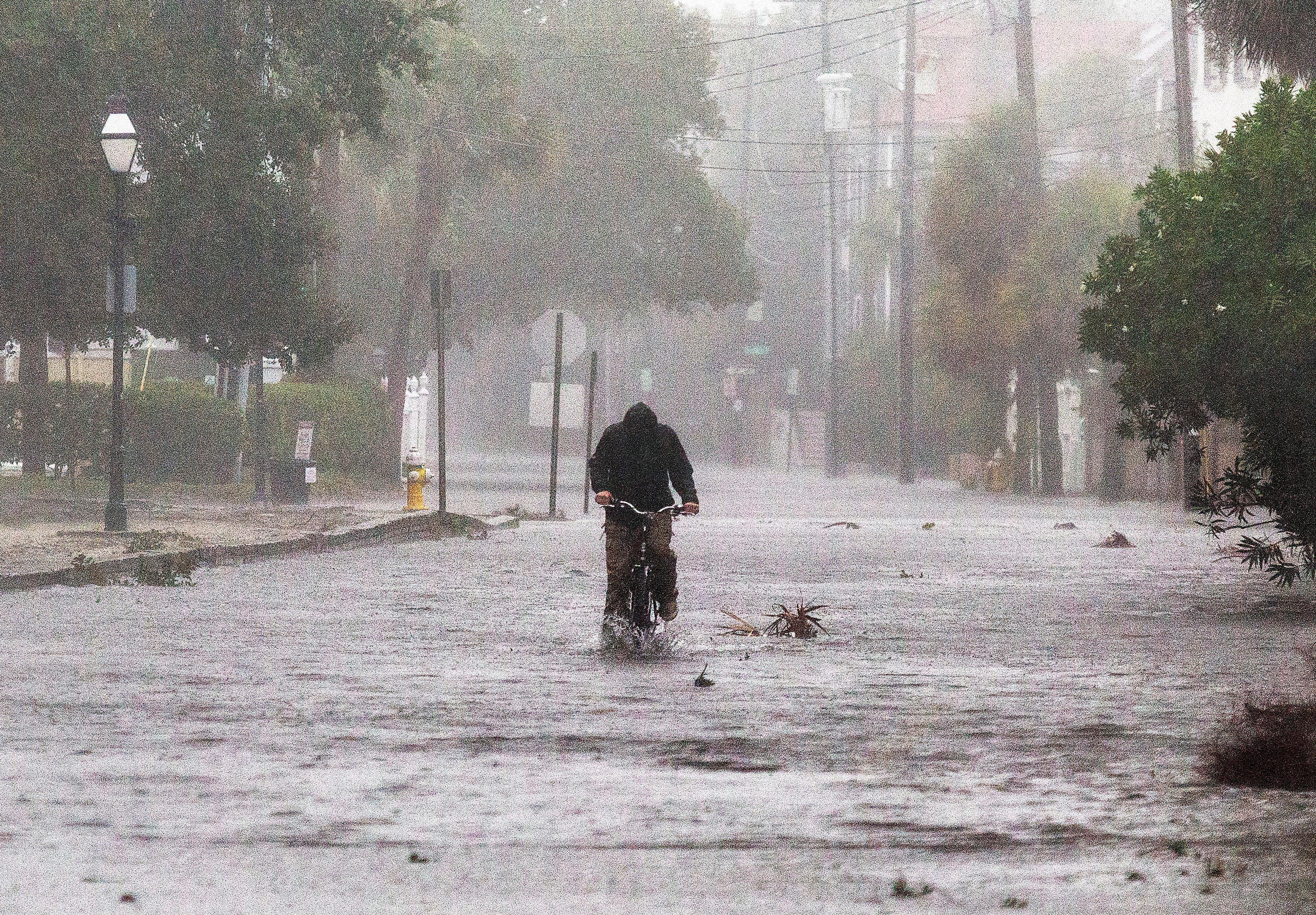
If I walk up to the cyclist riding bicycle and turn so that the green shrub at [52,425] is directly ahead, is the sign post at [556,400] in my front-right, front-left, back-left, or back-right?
front-right

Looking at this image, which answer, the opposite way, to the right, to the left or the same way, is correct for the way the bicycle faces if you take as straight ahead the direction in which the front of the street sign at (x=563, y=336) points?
the opposite way

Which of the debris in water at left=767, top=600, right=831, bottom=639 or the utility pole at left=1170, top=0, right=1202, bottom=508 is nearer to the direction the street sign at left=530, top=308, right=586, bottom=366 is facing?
the utility pole

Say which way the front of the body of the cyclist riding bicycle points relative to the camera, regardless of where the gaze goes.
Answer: toward the camera

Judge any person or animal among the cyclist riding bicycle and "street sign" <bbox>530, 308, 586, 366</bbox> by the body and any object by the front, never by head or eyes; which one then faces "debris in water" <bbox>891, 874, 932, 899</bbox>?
the cyclist riding bicycle

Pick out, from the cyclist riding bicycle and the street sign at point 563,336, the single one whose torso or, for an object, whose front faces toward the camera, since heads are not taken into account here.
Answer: the cyclist riding bicycle

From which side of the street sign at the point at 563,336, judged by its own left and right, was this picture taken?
back

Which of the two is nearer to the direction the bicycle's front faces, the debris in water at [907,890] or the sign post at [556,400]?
the debris in water

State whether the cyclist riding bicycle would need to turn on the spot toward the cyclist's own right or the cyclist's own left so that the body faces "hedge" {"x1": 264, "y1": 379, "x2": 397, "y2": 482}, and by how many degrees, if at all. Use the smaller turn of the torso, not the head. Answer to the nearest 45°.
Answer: approximately 180°

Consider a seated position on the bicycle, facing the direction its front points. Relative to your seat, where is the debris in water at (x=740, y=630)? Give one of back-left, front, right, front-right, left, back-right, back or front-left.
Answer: back-left

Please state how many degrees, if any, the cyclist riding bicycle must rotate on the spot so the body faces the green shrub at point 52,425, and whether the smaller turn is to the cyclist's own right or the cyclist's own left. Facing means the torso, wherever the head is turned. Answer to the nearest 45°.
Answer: approximately 135° to the cyclist's own right

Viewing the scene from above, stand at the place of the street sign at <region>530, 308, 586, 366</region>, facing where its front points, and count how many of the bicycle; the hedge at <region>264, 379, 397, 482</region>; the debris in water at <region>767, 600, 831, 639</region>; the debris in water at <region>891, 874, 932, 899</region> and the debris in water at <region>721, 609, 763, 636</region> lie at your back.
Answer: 4

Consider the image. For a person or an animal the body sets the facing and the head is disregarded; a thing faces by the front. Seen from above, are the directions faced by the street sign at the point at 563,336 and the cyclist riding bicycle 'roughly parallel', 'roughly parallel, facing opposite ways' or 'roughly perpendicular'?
roughly parallel, facing opposite ways

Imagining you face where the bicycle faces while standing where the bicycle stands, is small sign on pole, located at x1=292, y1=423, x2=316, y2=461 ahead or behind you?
behind

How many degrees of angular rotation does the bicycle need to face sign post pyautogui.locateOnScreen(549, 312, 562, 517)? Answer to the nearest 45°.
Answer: approximately 180°
